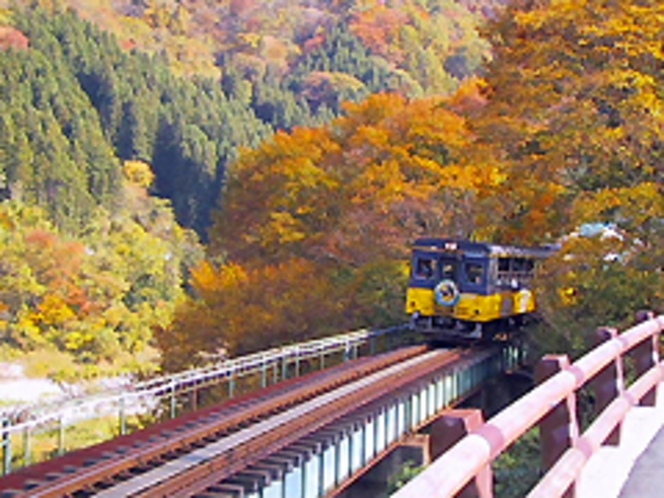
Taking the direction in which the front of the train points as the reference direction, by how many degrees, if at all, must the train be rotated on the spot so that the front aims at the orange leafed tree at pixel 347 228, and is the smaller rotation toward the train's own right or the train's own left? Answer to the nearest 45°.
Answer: approximately 90° to the train's own right

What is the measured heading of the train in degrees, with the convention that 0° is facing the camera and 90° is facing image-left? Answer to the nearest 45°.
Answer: approximately 45°

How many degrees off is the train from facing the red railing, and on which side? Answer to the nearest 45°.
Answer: approximately 45° to its left

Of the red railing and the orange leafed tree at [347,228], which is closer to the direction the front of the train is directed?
the red railing
